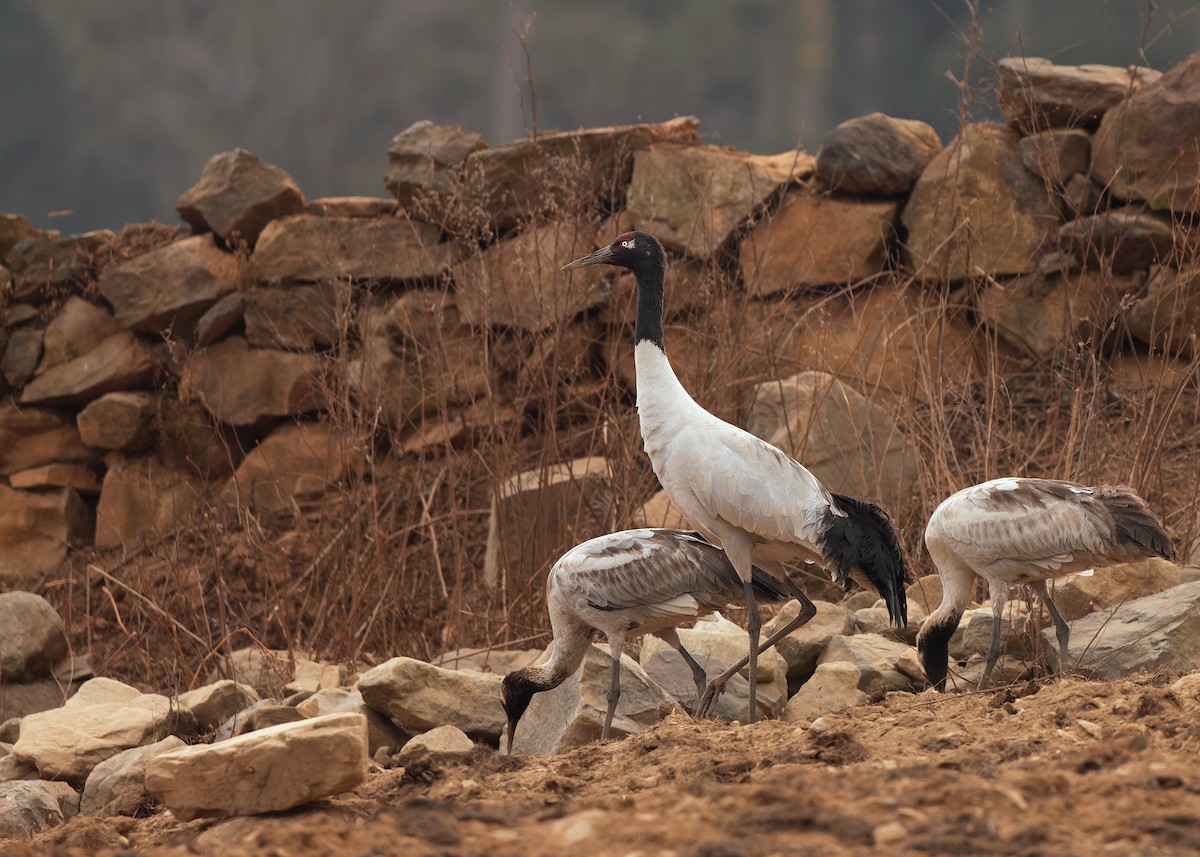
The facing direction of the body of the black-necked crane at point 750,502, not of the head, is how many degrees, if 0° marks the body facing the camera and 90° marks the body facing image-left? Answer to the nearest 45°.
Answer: approximately 90°

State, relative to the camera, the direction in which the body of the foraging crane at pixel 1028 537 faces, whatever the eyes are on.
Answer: to the viewer's left

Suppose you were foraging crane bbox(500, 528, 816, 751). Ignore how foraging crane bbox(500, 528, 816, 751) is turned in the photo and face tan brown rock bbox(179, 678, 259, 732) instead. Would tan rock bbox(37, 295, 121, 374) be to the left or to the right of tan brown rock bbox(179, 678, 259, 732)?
right

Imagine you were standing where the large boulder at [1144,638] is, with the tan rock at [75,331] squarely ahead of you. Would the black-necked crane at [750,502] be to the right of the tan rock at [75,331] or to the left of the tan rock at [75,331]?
left

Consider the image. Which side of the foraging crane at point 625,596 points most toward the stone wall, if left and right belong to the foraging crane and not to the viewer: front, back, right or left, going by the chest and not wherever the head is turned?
right

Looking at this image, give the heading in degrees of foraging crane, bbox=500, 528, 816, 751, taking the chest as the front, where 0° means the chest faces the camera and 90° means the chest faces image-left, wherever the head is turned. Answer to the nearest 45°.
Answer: approximately 90°

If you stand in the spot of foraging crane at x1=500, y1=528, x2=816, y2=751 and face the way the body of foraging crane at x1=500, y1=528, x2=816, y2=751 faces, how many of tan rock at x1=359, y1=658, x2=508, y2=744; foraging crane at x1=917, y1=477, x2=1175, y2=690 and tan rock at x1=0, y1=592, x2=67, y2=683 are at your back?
1

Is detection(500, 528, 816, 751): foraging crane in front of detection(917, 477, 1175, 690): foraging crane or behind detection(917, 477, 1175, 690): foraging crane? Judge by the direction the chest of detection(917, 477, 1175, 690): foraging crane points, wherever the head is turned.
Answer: in front
